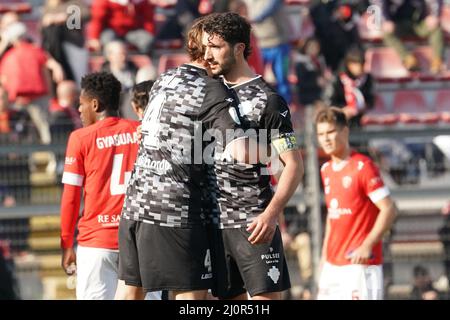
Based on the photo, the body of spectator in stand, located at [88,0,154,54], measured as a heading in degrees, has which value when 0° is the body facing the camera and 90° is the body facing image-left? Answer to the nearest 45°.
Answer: approximately 0°

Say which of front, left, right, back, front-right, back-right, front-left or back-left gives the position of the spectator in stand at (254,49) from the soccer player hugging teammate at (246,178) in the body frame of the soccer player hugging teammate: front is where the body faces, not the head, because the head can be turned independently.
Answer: back-right

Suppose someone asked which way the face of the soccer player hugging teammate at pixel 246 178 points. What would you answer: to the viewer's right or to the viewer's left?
to the viewer's left

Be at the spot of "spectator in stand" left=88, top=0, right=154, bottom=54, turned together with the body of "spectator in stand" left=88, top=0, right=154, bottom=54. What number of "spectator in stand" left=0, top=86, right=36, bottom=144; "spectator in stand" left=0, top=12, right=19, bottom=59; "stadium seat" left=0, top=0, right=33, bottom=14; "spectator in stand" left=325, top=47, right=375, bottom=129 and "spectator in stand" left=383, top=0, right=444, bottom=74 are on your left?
2

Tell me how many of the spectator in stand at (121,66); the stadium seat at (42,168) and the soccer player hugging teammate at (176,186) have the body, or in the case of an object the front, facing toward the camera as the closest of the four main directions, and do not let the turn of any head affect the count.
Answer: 2

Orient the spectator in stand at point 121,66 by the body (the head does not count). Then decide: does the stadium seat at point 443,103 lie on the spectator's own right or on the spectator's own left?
on the spectator's own left

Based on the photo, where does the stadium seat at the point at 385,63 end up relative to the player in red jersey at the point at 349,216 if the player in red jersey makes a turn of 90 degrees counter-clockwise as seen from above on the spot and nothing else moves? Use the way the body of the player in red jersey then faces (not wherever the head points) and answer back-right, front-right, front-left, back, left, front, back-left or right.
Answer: back-left

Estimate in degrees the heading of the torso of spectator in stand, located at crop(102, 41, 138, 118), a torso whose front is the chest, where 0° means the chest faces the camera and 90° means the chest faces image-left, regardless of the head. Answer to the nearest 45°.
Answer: approximately 0°

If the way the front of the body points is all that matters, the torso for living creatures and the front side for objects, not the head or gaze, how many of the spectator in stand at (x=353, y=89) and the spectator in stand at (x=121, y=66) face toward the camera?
2
